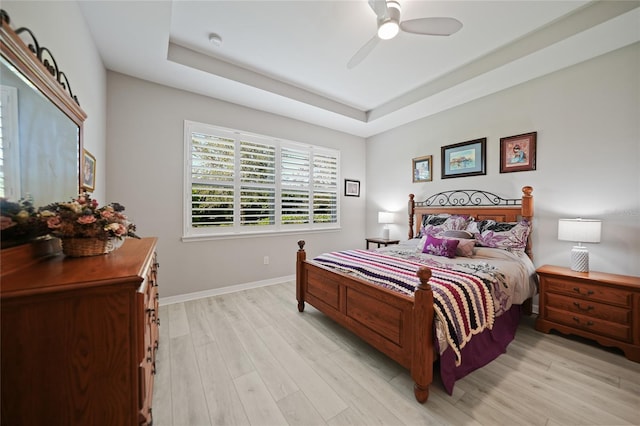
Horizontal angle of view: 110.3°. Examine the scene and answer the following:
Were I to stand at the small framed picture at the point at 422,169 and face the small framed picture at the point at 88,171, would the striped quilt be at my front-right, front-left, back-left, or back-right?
front-left

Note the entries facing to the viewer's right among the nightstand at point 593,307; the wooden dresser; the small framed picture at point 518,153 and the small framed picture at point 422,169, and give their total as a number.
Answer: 1

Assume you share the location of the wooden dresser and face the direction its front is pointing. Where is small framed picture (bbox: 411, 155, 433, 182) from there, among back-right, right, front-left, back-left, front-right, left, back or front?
front

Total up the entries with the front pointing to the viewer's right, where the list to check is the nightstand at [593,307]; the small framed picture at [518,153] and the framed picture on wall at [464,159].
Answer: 0

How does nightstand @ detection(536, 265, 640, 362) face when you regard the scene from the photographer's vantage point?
facing the viewer and to the left of the viewer

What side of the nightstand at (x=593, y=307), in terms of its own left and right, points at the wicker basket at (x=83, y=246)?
front

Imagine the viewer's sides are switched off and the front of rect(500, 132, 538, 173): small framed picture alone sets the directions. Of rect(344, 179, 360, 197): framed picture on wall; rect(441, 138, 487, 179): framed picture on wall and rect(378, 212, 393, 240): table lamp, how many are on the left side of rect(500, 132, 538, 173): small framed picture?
0

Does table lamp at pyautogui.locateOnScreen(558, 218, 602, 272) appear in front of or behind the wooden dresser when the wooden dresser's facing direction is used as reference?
in front

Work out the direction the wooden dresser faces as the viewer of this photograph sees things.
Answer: facing to the right of the viewer

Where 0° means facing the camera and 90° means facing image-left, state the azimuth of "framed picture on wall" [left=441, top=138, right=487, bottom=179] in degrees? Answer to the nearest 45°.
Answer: approximately 45°

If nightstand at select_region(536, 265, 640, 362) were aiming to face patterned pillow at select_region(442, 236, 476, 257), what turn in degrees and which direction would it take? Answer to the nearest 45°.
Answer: approximately 45° to its right

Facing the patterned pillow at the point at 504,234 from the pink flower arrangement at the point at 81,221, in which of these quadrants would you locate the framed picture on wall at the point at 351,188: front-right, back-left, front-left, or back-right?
front-left

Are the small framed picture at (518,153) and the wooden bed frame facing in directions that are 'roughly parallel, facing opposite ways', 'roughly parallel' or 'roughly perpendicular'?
roughly parallel
